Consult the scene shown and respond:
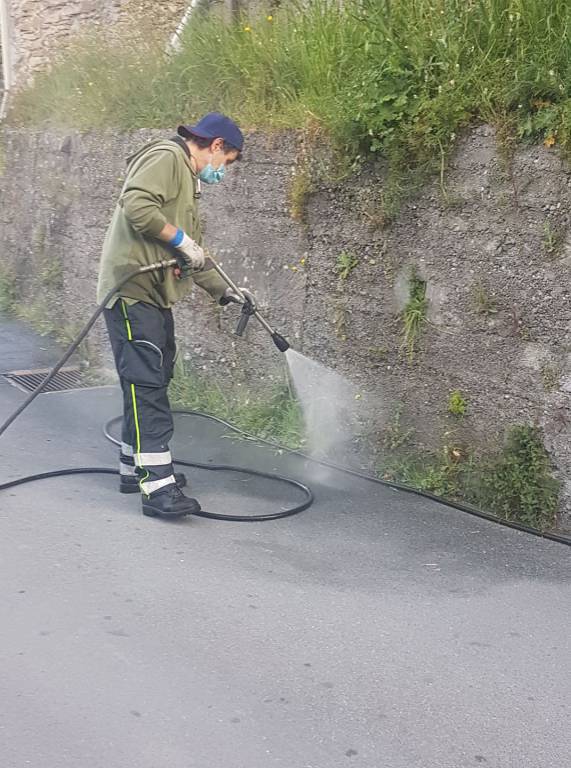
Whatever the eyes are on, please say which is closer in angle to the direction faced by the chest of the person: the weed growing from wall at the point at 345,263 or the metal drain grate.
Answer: the weed growing from wall

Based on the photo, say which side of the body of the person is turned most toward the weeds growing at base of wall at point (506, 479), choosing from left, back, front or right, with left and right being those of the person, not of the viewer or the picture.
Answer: front

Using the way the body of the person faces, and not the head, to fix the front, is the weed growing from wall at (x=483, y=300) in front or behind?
in front

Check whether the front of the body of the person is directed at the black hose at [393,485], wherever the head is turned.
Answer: yes

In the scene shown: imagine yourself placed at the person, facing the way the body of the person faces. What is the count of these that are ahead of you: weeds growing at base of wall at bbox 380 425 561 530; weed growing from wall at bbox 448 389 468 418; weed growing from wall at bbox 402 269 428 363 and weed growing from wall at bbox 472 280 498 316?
4

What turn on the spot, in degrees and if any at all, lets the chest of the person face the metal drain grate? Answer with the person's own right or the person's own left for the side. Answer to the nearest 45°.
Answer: approximately 90° to the person's own left

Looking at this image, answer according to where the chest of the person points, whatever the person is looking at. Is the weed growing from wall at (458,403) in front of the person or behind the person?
in front

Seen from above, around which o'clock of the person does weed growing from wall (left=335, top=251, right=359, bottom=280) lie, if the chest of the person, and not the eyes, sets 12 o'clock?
The weed growing from wall is roughly at 11 o'clock from the person.

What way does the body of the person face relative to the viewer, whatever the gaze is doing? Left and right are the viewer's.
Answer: facing to the right of the viewer

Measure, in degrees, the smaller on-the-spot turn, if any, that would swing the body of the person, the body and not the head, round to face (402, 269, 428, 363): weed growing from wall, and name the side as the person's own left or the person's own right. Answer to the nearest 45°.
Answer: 0° — they already face it
